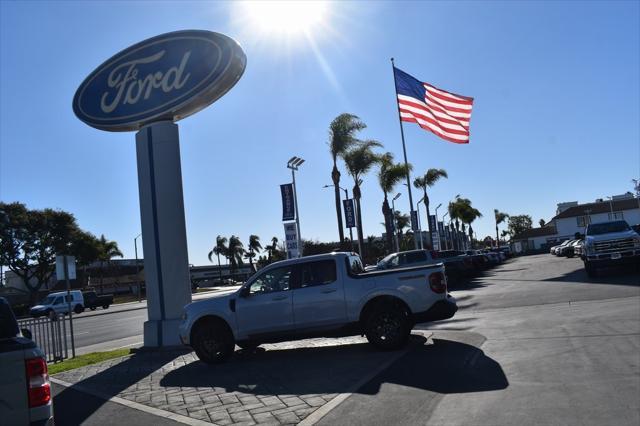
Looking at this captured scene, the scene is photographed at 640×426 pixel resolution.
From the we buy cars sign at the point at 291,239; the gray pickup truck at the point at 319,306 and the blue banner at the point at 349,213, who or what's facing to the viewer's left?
the gray pickup truck

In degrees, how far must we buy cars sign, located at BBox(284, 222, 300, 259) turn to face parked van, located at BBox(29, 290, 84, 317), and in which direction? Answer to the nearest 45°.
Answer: approximately 135° to its right

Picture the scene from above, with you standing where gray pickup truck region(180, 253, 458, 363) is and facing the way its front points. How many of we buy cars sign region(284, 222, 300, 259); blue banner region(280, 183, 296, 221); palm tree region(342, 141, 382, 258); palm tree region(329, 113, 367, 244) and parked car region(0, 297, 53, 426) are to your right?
4

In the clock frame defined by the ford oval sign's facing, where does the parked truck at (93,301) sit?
The parked truck is roughly at 4 o'clock from the ford oval sign.

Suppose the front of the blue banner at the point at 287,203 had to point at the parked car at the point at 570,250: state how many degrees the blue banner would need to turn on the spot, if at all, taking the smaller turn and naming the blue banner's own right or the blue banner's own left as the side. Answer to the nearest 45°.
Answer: approximately 135° to the blue banner's own left

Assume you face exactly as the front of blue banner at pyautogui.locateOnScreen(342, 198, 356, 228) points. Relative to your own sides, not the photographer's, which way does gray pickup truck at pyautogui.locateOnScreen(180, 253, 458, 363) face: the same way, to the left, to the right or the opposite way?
to the right

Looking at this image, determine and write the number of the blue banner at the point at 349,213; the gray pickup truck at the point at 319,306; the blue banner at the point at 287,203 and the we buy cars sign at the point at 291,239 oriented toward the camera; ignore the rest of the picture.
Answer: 3

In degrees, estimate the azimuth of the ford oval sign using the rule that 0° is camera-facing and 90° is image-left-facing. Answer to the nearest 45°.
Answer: approximately 45°

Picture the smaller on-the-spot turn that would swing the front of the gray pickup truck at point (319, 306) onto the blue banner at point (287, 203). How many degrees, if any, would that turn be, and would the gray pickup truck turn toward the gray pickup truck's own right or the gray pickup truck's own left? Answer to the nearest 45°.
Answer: approximately 90° to the gray pickup truck's own right
